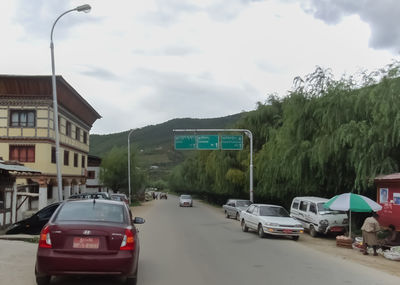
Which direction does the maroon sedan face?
away from the camera

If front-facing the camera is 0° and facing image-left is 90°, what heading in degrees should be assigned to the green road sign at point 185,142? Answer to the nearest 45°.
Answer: approximately 0°

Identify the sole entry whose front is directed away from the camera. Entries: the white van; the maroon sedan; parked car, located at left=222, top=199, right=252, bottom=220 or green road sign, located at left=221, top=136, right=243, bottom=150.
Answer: the maroon sedan

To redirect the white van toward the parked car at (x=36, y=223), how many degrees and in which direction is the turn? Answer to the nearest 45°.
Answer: approximately 90° to its right

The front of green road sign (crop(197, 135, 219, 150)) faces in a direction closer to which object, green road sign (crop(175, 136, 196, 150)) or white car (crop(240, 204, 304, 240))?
the white car

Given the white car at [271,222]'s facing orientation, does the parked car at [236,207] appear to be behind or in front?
behind

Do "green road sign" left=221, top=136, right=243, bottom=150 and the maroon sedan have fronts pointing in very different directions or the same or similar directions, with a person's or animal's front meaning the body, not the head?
very different directions

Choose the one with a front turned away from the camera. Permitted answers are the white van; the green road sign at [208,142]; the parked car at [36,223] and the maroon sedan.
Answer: the maroon sedan

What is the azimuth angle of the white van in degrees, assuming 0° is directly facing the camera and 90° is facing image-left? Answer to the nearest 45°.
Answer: approximately 315°

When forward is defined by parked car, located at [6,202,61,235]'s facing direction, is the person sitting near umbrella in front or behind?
behind

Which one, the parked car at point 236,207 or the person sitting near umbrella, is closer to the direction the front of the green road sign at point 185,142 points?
the person sitting near umbrella

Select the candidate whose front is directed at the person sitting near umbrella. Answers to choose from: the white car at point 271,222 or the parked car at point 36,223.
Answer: the white car

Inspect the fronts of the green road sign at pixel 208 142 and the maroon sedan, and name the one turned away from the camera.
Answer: the maroon sedan
